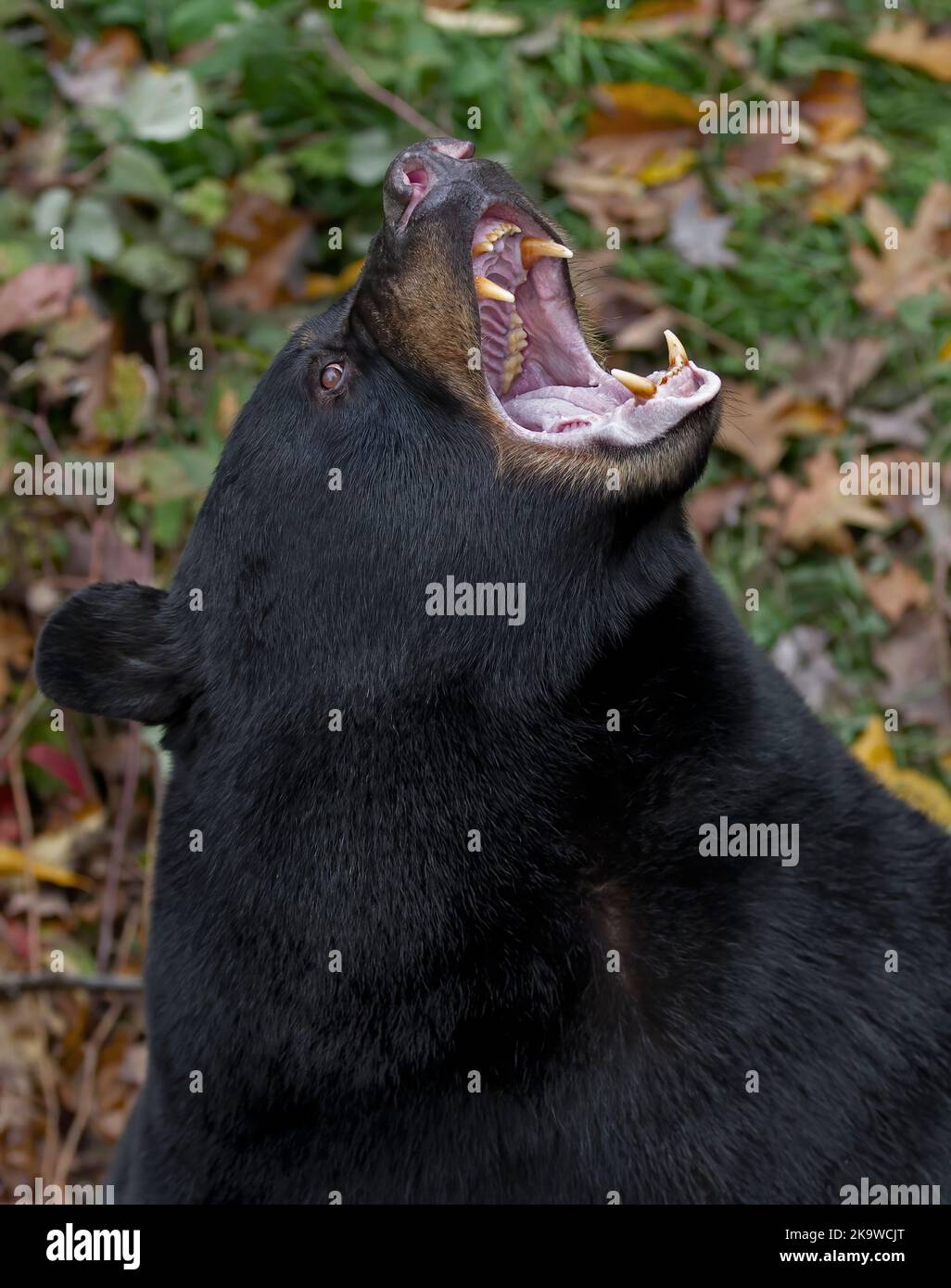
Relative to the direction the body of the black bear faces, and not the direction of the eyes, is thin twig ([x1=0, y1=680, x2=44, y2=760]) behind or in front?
behind

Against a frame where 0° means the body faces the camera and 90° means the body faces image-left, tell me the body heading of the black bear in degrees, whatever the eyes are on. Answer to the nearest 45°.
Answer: approximately 315°

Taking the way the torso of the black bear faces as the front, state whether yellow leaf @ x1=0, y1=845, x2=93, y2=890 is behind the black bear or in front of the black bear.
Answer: behind
